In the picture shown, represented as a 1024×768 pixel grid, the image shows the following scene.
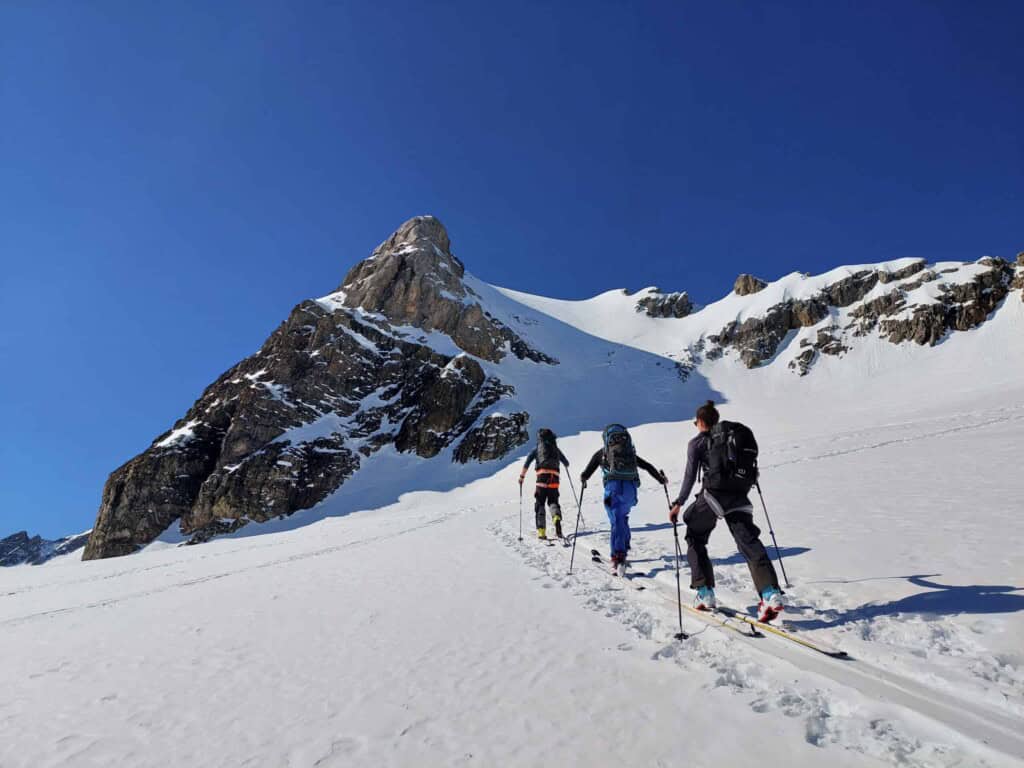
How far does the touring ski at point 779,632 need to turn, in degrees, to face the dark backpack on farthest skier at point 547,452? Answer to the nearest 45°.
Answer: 0° — it already faces it

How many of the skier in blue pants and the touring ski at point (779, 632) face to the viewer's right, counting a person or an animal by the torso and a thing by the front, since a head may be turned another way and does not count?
0

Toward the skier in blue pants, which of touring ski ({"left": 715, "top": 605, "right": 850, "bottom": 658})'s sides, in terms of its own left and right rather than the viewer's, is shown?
front

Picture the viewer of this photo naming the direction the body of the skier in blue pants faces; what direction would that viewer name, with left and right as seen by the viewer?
facing away from the viewer

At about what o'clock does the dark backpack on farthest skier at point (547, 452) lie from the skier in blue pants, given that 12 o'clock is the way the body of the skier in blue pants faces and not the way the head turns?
The dark backpack on farthest skier is roughly at 11 o'clock from the skier in blue pants.

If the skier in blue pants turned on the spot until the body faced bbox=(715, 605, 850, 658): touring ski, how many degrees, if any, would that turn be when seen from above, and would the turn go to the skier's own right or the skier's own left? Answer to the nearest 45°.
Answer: approximately 180°

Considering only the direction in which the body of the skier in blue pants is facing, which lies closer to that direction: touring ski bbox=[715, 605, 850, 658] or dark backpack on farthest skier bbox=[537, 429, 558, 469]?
the dark backpack on farthest skier

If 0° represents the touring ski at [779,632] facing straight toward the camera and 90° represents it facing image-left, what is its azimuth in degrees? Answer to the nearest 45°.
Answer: approximately 135°
